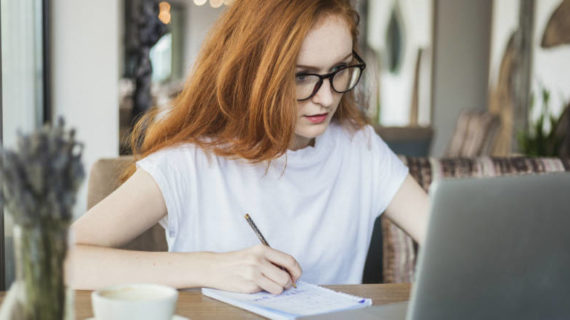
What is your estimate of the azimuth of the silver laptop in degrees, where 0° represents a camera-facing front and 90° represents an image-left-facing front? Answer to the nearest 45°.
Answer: approximately 135°

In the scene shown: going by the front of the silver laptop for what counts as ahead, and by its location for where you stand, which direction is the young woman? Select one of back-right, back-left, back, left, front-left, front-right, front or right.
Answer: front
